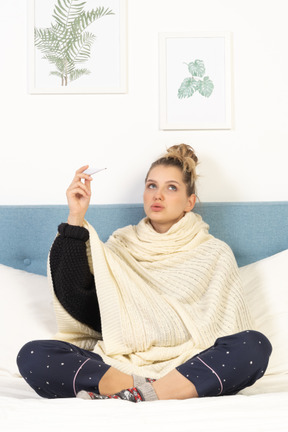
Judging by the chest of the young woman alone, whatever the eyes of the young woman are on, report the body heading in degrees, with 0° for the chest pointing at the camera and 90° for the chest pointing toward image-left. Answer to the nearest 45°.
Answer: approximately 0°

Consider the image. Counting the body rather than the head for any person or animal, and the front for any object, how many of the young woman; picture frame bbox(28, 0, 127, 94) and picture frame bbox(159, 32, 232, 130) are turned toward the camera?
3

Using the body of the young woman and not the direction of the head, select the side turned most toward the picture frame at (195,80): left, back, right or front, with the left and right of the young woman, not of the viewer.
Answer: back
